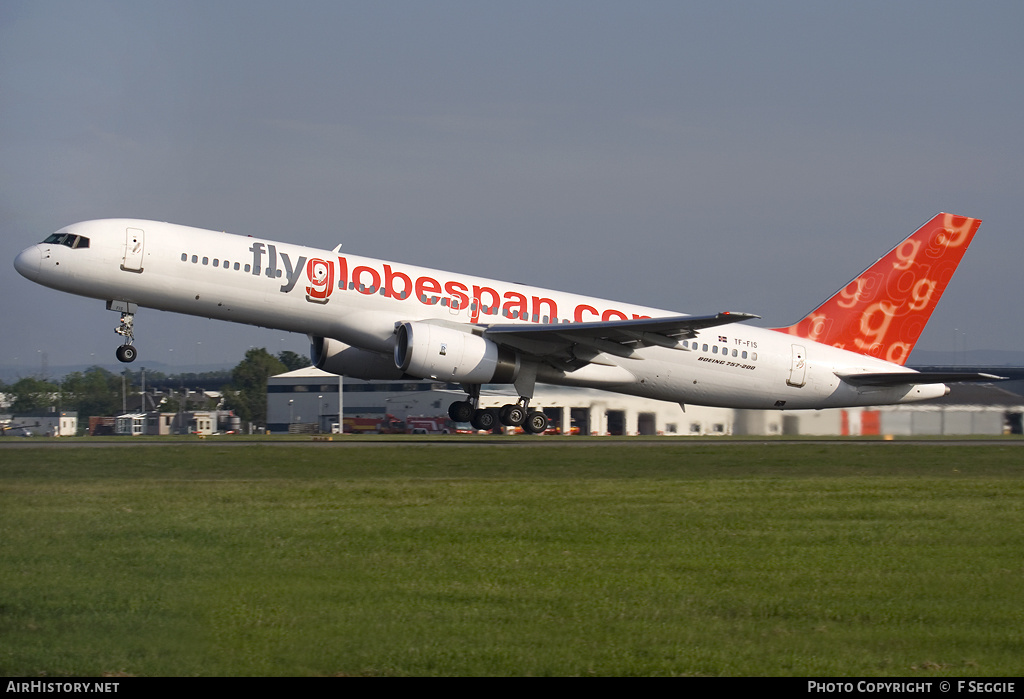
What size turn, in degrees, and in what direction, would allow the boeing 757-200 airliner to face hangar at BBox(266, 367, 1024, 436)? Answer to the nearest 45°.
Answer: approximately 135° to its right

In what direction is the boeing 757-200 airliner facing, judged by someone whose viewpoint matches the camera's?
facing to the left of the viewer
